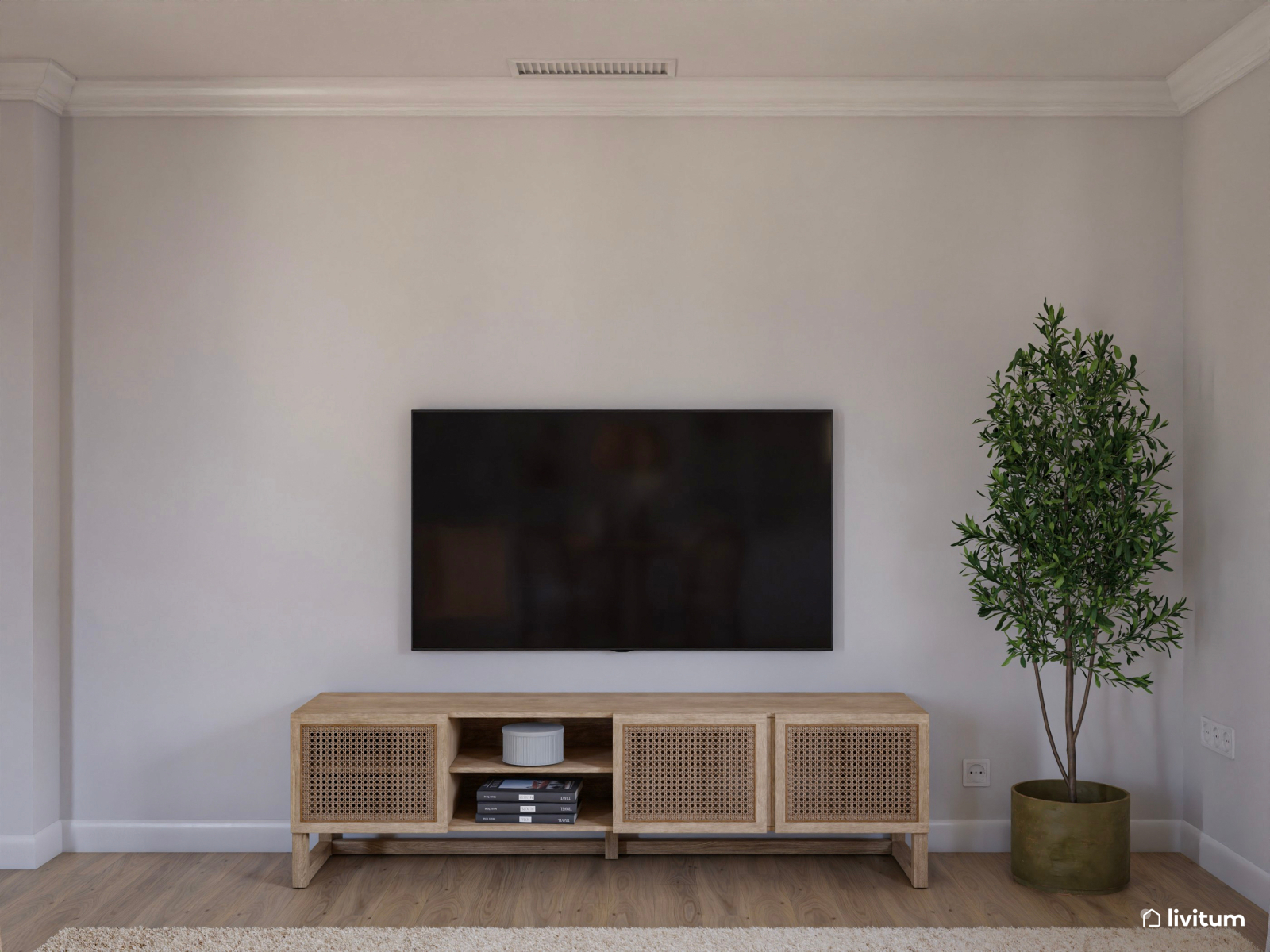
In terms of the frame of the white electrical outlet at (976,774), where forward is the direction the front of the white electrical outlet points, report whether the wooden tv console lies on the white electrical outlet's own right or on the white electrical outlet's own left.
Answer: on the white electrical outlet's own right

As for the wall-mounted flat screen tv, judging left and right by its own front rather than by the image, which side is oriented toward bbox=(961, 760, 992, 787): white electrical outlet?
left

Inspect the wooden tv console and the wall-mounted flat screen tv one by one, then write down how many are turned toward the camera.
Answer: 2

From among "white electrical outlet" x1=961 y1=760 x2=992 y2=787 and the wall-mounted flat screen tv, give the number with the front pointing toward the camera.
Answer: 2
